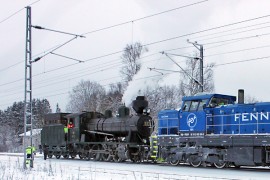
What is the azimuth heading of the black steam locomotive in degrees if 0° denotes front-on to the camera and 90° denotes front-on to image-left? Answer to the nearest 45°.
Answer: approximately 315°
